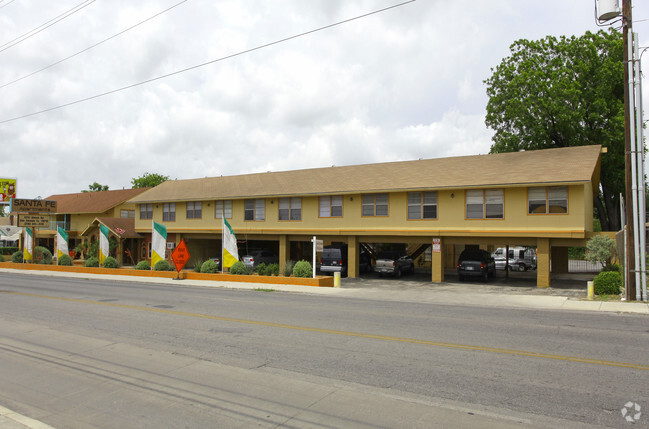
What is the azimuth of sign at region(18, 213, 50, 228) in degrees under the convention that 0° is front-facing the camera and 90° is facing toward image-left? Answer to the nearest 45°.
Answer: approximately 0°

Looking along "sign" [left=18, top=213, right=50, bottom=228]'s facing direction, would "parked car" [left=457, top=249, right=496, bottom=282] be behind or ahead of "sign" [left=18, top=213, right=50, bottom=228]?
ahead

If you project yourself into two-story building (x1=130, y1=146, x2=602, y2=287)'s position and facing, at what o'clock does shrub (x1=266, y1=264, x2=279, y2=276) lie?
The shrub is roughly at 1 o'clock from the two-story building.

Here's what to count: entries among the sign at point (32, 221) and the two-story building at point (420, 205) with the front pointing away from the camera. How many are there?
0

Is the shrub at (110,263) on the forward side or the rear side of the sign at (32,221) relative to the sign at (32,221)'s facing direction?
on the forward side

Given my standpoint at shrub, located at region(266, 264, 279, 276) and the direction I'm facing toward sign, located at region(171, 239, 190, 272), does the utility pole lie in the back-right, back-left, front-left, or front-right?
back-left

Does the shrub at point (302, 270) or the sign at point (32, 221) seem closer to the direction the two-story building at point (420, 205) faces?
the shrub

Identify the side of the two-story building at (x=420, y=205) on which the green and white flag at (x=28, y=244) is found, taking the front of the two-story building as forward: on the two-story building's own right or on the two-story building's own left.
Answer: on the two-story building's own right

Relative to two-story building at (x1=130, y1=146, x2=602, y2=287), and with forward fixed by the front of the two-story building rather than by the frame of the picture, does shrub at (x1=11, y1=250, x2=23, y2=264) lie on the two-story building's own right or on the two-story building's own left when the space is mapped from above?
on the two-story building's own right

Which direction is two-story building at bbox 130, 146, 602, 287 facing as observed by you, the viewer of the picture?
facing the viewer and to the left of the viewer
